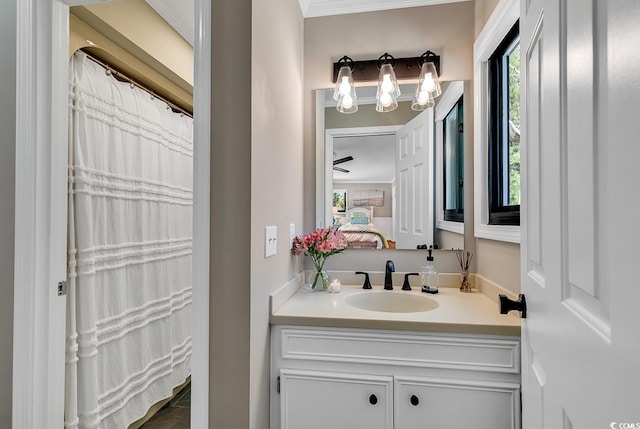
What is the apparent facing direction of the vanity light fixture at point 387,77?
toward the camera

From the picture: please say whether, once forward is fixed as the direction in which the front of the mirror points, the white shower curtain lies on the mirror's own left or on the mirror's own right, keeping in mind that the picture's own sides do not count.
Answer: on the mirror's own right

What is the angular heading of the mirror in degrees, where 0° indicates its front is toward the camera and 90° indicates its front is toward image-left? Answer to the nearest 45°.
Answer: approximately 0°

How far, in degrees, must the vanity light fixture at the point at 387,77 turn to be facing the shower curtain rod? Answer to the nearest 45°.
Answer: approximately 90° to its right

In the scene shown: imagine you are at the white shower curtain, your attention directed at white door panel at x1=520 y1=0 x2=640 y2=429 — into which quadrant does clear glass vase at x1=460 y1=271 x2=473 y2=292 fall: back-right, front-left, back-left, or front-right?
front-left

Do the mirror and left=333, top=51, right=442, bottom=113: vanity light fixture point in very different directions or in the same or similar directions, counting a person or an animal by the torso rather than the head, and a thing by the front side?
same or similar directions

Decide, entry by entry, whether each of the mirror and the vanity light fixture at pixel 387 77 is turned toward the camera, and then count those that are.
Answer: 2
